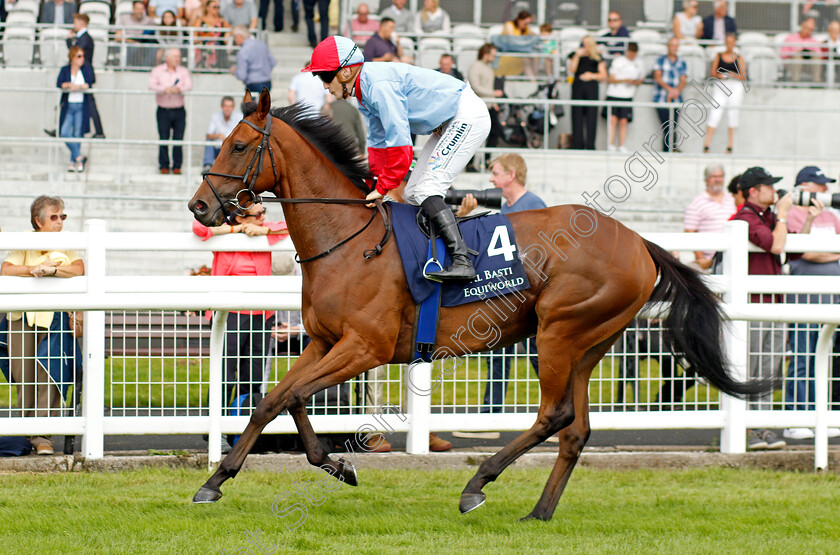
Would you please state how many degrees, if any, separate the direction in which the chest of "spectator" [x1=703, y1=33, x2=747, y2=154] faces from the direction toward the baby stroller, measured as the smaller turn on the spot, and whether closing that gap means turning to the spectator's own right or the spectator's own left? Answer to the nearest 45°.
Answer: approximately 45° to the spectator's own right

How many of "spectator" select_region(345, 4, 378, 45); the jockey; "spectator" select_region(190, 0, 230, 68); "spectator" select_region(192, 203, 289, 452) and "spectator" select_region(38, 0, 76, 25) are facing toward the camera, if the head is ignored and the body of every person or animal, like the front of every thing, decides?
4

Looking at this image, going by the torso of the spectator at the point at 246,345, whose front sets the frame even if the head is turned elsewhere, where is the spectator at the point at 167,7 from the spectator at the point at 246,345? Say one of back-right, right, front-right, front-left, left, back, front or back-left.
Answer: back
